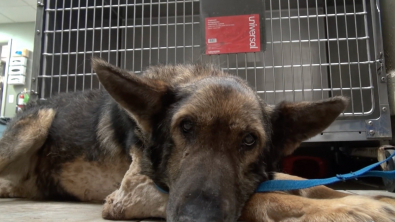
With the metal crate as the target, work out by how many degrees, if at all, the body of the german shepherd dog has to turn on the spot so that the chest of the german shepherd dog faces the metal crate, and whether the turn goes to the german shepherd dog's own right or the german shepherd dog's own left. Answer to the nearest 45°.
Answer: approximately 135° to the german shepherd dog's own left

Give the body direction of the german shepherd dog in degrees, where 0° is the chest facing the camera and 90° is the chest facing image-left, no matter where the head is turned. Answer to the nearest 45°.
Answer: approximately 315°
